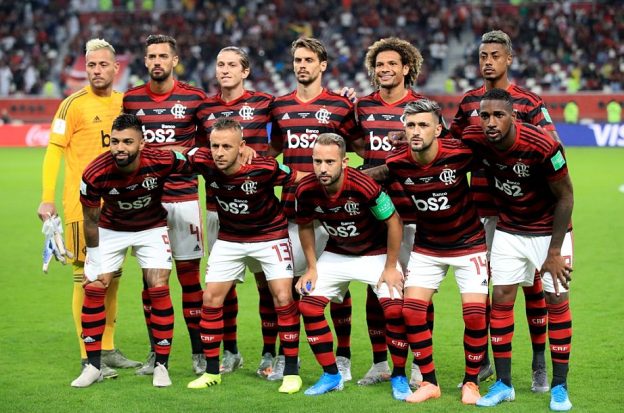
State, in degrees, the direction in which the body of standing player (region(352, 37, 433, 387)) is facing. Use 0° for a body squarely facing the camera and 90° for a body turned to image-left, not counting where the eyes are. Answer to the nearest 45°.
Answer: approximately 0°

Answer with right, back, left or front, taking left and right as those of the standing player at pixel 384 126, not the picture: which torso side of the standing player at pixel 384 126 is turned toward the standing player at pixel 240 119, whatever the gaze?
right

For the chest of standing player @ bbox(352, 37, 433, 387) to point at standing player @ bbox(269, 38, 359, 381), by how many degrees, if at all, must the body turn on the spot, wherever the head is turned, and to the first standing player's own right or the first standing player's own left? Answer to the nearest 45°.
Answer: approximately 90° to the first standing player's own right

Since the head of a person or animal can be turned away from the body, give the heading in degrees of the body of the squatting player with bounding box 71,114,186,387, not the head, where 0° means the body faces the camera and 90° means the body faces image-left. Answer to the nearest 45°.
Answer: approximately 0°

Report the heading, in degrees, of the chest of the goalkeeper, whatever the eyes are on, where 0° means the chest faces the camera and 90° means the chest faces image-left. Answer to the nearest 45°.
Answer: approximately 315°

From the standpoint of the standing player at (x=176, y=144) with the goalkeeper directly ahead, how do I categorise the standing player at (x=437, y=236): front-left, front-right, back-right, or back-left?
back-left
